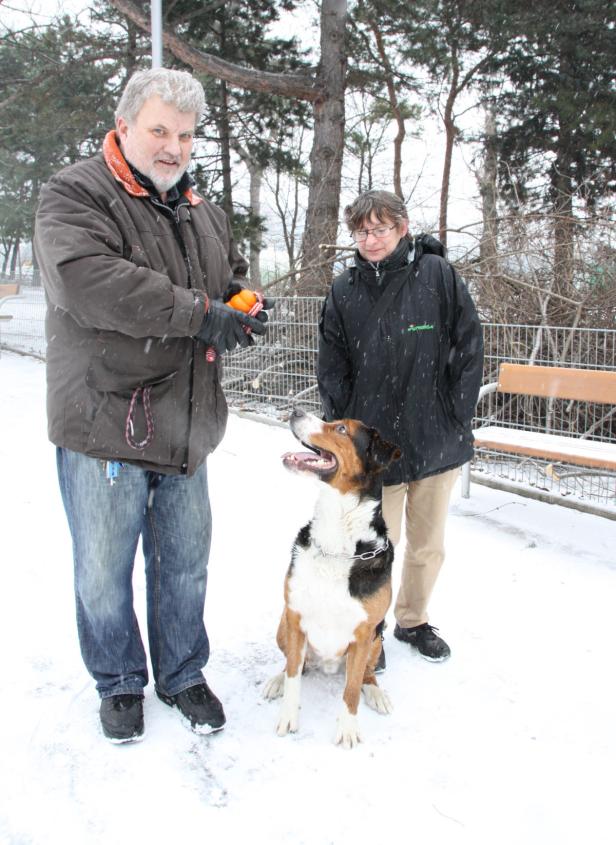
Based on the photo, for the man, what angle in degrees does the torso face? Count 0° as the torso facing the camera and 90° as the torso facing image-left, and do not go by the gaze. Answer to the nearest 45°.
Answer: approximately 315°

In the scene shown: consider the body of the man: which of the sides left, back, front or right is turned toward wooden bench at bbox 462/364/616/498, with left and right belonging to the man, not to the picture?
left

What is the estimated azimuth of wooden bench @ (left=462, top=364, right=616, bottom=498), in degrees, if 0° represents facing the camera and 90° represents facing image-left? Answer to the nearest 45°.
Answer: approximately 45°

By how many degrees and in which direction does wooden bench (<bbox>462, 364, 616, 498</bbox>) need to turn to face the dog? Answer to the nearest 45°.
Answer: approximately 45° to its left
